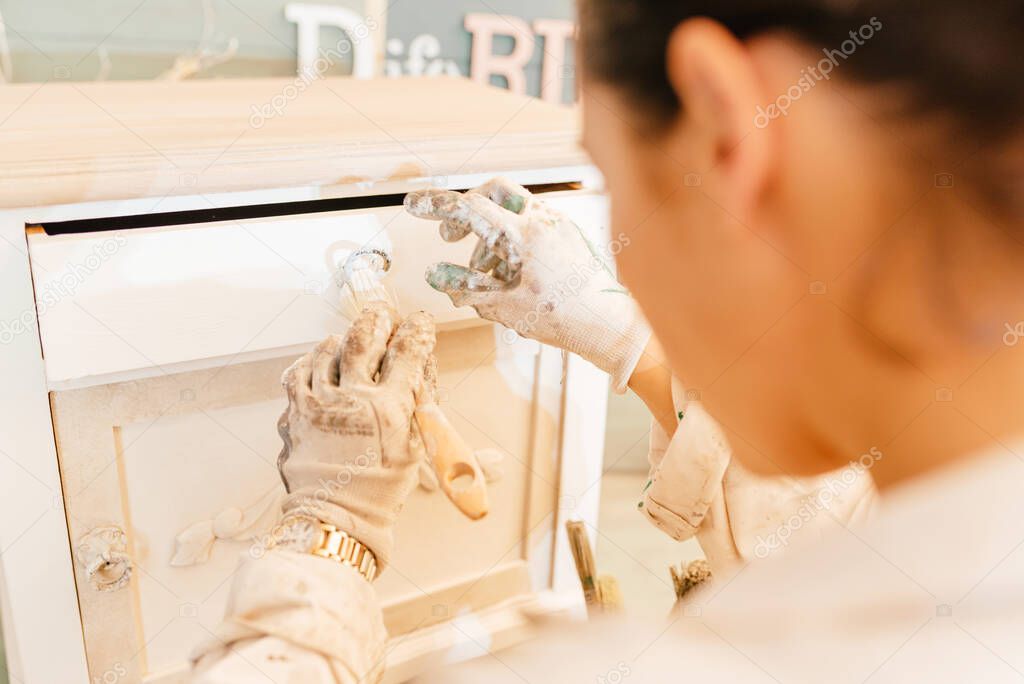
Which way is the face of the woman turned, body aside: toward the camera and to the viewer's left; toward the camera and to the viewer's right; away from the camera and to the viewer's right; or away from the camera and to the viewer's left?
away from the camera and to the viewer's left

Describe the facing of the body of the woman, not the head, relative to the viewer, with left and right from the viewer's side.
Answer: facing away from the viewer and to the left of the viewer
